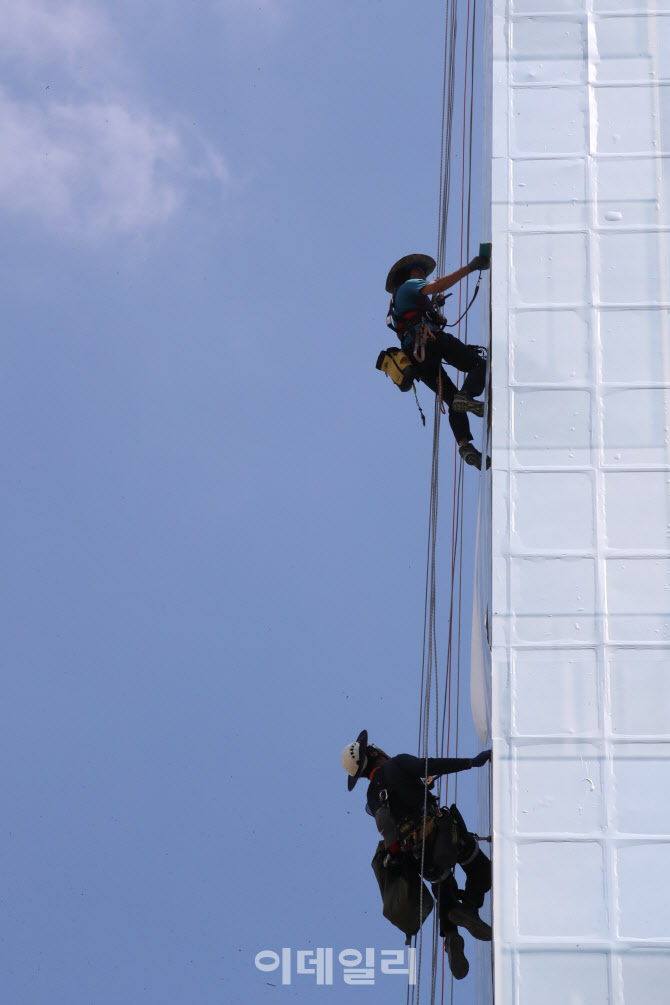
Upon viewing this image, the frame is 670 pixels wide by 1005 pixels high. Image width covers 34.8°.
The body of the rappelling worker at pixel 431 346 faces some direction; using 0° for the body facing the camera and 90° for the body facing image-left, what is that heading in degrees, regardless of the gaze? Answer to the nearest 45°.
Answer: approximately 270°
